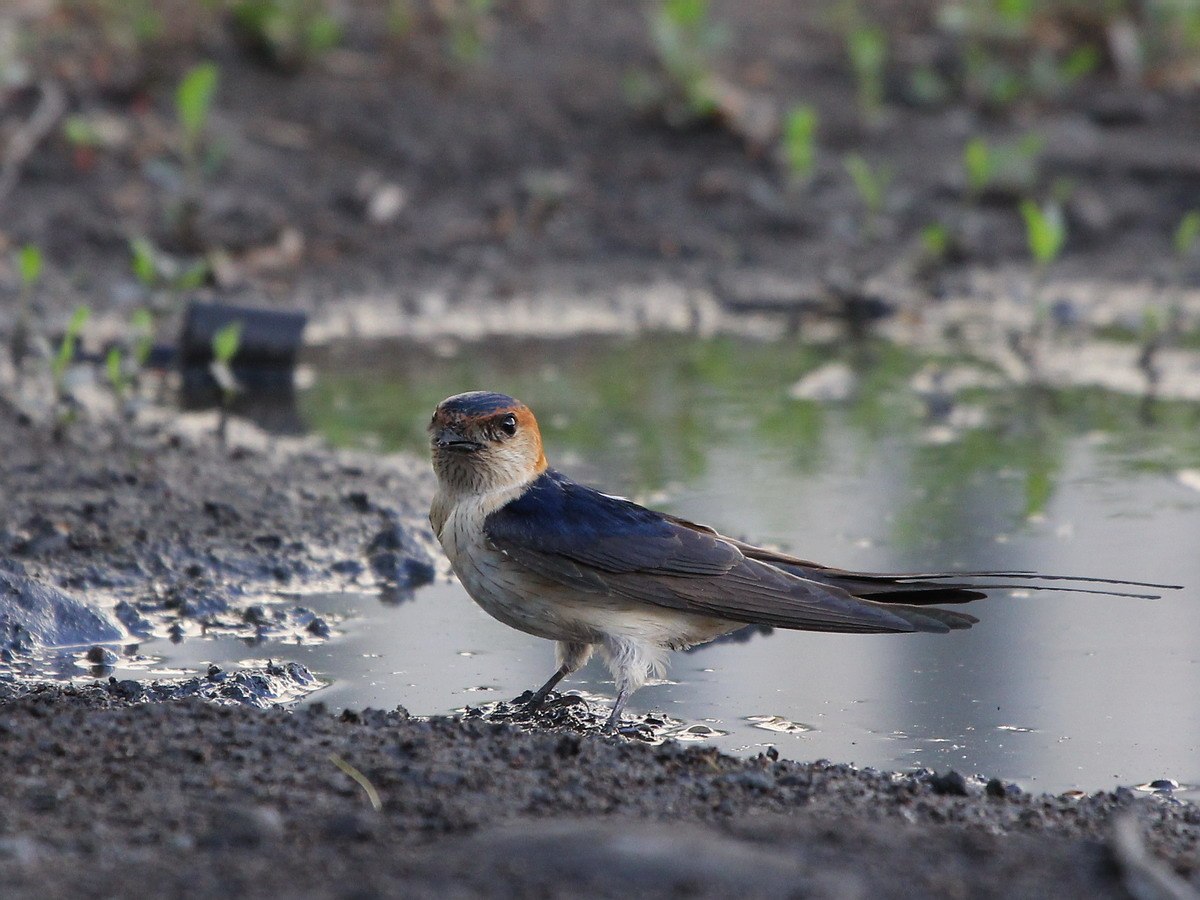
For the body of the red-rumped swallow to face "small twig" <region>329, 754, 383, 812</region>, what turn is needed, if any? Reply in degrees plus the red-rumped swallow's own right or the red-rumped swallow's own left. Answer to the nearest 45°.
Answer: approximately 90° to the red-rumped swallow's own left

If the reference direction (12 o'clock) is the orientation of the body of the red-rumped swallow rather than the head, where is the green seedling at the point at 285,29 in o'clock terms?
The green seedling is roughly at 2 o'clock from the red-rumped swallow.

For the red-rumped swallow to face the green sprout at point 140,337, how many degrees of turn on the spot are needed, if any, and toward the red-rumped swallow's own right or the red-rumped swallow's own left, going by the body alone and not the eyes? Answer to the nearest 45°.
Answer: approximately 45° to the red-rumped swallow's own right

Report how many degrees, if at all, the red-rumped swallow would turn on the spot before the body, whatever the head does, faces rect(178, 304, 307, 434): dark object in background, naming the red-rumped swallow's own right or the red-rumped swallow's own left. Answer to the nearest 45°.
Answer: approximately 45° to the red-rumped swallow's own right

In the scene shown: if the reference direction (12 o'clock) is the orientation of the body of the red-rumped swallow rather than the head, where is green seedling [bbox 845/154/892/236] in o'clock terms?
The green seedling is roughly at 3 o'clock from the red-rumped swallow.

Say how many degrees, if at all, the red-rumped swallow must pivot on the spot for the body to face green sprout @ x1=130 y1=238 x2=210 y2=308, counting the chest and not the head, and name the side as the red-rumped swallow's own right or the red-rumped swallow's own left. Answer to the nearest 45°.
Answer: approximately 45° to the red-rumped swallow's own right

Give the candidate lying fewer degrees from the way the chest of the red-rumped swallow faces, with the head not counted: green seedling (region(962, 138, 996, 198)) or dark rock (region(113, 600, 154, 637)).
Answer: the dark rock

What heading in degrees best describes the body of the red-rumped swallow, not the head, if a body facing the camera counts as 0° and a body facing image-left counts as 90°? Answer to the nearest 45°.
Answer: approximately 90°

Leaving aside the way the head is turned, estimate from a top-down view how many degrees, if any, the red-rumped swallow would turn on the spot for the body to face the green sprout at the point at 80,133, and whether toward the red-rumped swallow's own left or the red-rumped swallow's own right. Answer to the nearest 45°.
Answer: approximately 45° to the red-rumped swallow's own right

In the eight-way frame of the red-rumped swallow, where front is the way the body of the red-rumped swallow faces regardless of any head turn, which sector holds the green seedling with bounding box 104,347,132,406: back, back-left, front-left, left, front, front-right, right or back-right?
front-right

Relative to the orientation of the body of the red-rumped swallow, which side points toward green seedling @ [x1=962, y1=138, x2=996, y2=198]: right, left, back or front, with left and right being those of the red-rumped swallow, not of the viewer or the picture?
right

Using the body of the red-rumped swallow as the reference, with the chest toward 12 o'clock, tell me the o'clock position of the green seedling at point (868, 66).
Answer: The green seedling is roughly at 3 o'clock from the red-rumped swallow.

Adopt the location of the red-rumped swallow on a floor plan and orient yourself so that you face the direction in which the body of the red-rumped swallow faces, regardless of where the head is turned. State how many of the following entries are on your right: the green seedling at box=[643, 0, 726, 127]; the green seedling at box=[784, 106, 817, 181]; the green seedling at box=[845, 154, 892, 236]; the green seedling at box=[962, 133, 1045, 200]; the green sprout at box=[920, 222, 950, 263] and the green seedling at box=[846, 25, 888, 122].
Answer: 6

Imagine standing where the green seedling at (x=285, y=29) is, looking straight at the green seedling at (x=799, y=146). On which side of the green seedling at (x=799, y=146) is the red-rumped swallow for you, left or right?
right

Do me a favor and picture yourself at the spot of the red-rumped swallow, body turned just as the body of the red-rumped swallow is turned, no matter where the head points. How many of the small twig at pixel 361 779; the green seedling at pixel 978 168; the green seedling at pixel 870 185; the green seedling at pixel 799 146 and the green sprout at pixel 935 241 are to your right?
4

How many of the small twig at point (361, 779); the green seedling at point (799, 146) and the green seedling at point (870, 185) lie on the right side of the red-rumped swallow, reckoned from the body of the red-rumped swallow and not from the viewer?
2

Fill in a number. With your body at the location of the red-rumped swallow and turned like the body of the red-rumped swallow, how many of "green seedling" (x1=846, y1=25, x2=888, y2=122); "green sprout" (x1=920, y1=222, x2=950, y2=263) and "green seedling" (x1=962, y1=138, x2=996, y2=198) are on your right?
3

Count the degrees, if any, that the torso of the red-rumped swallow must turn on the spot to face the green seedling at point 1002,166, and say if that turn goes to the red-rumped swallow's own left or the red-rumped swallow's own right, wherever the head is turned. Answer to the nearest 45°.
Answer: approximately 90° to the red-rumped swallow's own right

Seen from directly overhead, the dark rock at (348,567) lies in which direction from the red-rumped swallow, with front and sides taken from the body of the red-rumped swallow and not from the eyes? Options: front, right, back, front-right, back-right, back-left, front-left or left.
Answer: front-right

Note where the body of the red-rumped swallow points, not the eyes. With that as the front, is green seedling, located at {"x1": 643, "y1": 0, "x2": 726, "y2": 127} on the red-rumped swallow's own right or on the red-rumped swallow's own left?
on the red-rumped swallow's own right

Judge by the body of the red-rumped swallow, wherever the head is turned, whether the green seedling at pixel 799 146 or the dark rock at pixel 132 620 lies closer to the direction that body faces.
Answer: the dark rock
